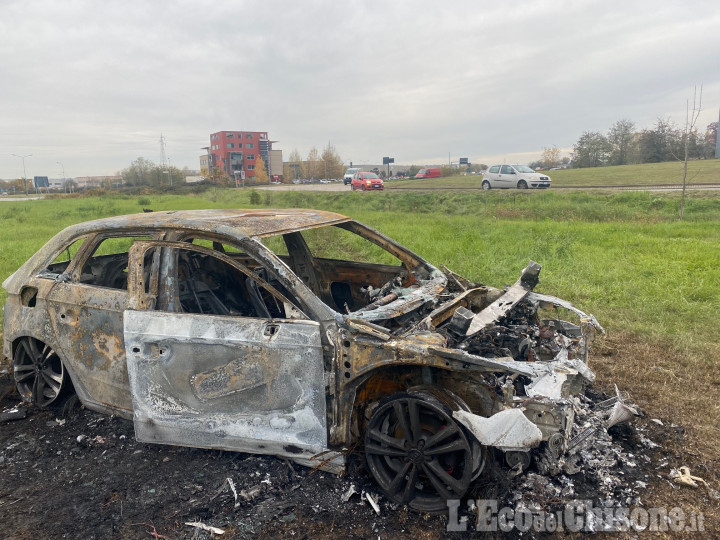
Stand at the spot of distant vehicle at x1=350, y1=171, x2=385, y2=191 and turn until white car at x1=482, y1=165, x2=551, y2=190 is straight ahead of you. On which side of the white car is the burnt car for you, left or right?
right

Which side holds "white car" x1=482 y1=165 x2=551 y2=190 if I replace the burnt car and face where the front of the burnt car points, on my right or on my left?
on my left

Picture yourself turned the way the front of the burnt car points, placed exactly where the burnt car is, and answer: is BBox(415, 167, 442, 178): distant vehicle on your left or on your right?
on your left

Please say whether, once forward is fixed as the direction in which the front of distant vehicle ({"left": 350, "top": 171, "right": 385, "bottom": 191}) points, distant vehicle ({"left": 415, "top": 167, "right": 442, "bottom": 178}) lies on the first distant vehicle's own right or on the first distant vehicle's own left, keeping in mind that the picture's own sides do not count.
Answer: on the first distant vehicle's own left

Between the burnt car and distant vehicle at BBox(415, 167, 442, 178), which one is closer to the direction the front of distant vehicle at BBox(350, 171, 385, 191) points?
the burnt car
